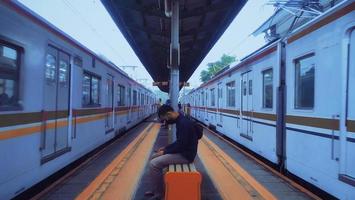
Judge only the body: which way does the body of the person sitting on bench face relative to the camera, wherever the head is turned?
to the viewer's left

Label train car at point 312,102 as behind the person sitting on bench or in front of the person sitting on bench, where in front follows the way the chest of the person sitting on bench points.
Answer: behind

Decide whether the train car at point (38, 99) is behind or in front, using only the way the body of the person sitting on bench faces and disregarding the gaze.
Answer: in front

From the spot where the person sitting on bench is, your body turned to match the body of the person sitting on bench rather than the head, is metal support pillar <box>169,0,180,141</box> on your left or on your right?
on your right

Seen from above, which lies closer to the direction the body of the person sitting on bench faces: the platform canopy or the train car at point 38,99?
the train car

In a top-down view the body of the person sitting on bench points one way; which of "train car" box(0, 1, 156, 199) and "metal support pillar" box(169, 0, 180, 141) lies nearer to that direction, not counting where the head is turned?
the train car
